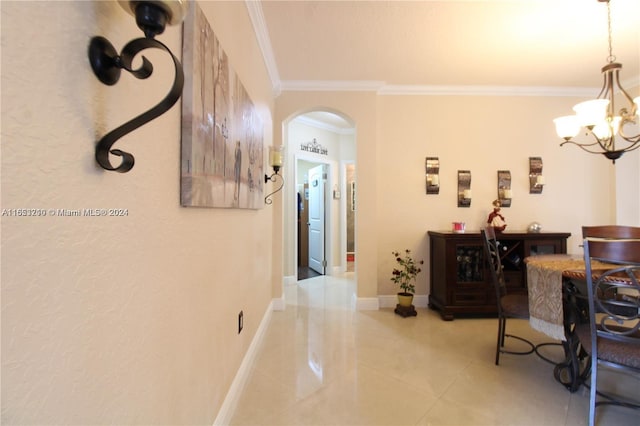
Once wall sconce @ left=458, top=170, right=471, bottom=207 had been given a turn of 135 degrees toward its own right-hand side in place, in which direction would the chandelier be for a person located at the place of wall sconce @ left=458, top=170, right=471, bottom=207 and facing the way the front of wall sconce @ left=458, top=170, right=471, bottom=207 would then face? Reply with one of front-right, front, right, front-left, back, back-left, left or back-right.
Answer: back

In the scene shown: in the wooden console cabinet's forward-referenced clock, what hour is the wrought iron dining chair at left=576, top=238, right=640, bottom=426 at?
The wrought iron dining chair is roughly at 11 o'clock from the wooden console cabinet.

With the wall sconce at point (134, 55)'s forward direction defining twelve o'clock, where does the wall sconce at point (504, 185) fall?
the wall sconce at point (504, 185) is roughly at 10 o'clock from the wall sconce at point (134, 55).

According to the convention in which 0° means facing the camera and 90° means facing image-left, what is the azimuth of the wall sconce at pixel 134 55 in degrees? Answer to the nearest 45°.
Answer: approximately 315°

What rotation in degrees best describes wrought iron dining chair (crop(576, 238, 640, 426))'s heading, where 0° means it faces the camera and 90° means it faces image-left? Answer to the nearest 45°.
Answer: approximately 135°

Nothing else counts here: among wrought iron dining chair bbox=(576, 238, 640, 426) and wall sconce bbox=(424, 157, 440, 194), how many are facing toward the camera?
1

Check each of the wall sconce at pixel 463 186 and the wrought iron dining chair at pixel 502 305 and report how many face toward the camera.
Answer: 1

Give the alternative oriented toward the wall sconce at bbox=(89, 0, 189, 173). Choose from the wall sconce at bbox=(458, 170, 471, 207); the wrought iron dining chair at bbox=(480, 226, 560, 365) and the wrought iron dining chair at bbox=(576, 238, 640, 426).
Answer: the wall sconce at bbox=(458, 170, 471, 207)

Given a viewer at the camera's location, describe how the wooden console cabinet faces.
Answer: facing the viewer

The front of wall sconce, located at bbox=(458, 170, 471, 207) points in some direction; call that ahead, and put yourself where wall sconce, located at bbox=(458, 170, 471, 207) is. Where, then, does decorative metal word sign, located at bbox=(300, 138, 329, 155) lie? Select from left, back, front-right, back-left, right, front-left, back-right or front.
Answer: right

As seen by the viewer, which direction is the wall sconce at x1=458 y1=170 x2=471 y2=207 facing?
toward the camera

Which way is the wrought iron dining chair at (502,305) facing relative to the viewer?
to the viewer's right

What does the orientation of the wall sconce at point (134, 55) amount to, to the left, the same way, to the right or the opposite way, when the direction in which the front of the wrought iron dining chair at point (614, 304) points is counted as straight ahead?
to the right

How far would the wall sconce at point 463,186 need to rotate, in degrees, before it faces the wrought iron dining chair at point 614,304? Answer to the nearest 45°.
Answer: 0° — it already faces it

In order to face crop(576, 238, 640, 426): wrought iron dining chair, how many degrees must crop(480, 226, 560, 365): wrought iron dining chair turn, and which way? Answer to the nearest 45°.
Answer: approximately 45° to its right

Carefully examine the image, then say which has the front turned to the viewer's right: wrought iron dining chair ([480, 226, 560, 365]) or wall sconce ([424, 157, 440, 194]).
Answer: the wrought iron dining chair
